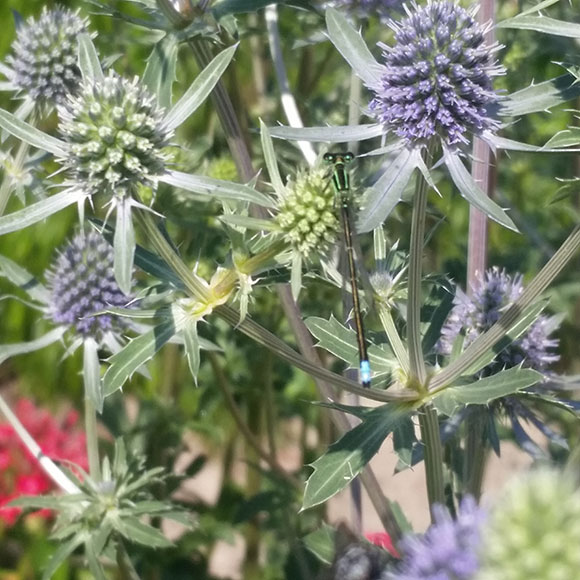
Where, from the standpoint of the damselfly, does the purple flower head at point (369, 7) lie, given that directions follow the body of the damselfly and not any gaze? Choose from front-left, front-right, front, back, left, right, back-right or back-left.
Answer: front

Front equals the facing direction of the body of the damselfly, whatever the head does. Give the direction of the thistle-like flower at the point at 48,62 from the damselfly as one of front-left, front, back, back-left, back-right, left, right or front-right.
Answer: front-left

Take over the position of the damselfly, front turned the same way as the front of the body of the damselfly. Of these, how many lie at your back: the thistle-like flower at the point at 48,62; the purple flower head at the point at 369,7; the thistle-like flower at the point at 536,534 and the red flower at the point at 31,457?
1

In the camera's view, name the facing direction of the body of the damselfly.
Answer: away from the camera

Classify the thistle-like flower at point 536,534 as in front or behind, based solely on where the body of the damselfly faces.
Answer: behind

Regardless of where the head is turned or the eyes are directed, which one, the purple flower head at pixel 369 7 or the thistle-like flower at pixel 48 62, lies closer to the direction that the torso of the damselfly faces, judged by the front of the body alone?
the purple flower head
